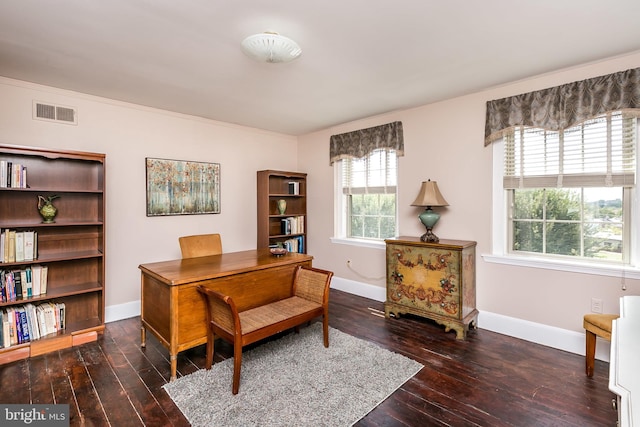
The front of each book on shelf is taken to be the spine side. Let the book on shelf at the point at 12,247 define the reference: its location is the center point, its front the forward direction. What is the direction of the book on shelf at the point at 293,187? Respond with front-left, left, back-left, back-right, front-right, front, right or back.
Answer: left

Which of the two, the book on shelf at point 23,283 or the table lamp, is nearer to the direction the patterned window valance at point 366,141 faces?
the book on shelf

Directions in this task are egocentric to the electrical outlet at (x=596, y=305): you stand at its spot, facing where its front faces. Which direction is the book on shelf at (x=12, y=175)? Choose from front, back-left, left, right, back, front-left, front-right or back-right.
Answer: front-right

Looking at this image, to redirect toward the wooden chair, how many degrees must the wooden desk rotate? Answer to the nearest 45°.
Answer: approximately 45° to its right

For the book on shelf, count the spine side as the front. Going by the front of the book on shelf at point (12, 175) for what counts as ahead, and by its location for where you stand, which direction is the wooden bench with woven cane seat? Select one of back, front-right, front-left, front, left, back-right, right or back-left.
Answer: front-left

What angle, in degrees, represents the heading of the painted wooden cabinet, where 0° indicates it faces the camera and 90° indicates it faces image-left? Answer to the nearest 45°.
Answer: approximately 45°

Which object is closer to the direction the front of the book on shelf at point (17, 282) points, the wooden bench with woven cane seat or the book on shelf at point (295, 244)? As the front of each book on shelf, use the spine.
the wooden bench with woven cane seat

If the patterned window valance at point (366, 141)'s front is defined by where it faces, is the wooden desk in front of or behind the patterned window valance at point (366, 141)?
in front

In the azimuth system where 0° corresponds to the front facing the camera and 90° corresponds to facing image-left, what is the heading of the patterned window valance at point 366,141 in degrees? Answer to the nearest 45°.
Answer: approximately 45°

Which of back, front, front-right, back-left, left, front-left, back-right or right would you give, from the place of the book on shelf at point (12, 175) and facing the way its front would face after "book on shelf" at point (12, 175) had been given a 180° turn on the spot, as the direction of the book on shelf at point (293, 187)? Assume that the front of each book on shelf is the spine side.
right
